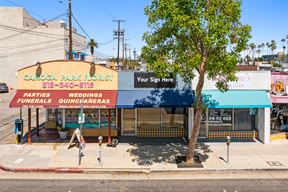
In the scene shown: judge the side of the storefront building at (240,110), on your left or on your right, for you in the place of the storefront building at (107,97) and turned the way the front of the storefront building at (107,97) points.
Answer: on your left

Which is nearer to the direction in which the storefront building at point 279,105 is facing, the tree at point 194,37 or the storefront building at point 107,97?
the tree

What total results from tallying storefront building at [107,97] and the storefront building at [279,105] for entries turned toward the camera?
2

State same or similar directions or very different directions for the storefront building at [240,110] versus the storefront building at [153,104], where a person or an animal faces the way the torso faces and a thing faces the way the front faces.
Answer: same or similar directions

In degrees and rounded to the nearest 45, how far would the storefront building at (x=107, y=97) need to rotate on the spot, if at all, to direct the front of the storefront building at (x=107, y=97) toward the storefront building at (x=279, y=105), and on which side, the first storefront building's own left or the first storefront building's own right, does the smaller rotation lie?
approximately 90° to the first storefront building's own left

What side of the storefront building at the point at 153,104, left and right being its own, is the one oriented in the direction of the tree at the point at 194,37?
front

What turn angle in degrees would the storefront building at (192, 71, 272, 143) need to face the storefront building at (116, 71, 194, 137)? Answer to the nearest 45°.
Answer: approximately 90° to its right

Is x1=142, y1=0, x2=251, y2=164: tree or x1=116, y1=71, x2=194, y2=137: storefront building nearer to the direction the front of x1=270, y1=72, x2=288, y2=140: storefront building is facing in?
the tree

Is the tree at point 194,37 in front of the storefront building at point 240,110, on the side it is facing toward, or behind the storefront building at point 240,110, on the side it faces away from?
in front

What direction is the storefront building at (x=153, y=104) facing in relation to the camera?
toward the camera

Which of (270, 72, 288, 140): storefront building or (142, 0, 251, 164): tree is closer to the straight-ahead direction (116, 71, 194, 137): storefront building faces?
the tree

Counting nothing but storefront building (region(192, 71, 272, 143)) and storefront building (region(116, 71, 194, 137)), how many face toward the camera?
2

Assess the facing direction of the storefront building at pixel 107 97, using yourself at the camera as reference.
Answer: facing the viewer

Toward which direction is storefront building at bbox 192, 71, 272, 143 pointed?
toward the camera

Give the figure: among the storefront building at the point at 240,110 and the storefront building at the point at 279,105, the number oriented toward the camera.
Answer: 2

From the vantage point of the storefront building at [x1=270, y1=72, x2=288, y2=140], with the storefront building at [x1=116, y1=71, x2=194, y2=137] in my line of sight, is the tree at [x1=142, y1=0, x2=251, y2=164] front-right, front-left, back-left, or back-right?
front-left
